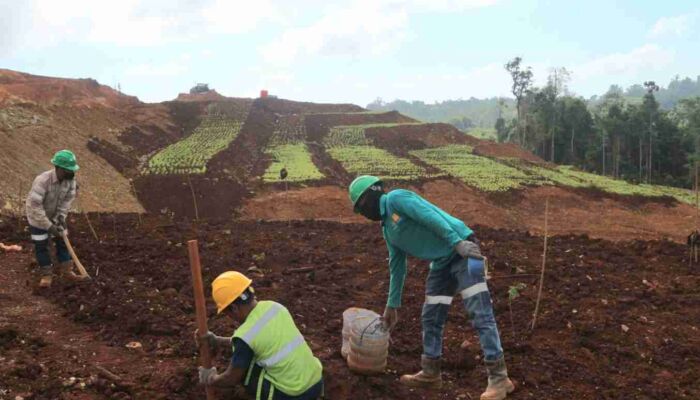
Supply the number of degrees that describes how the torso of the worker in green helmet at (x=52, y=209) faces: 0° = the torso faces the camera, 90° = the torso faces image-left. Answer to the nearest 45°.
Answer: approximately 315°

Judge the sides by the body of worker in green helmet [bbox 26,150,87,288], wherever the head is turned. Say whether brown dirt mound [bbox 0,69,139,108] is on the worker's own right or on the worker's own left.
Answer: on the worker's own left

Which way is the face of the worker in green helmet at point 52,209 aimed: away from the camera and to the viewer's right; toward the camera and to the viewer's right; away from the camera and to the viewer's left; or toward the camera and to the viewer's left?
toward the camera and to the viewer's right

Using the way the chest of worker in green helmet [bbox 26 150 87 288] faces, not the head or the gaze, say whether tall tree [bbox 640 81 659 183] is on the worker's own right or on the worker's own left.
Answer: on the worker's own left

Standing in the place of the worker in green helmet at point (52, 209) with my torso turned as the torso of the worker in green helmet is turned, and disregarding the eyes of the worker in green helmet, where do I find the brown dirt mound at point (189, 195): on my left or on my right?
on my left

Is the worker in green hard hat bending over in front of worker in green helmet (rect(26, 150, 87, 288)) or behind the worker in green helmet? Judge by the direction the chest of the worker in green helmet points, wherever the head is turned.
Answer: in front

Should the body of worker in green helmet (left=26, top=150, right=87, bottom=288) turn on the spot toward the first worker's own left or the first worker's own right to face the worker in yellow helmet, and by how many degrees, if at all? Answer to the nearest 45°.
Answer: approximately 45° to the first worker's own right
